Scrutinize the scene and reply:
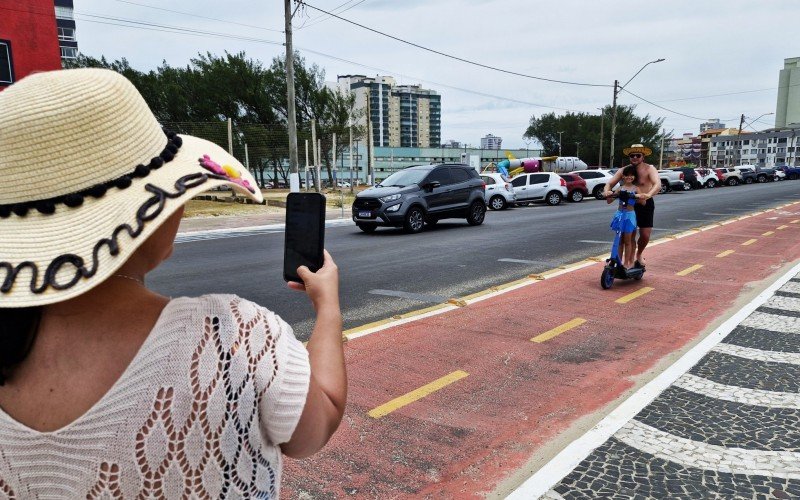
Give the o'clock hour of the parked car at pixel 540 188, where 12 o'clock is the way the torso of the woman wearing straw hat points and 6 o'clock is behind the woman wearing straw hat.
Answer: The parked car is roughly at 12 o'clock from the woman wearing straw hat.

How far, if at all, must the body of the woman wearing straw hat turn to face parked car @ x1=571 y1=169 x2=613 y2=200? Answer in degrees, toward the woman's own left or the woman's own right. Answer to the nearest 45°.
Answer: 0° — they already face it

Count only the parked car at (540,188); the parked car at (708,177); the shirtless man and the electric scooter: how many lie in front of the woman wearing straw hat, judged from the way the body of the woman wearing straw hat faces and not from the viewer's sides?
4

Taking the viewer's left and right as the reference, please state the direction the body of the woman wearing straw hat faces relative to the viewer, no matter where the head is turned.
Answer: facing away from the viewer and to the right of the viewer

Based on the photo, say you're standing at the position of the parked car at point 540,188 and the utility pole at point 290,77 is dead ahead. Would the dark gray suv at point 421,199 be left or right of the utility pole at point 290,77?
left

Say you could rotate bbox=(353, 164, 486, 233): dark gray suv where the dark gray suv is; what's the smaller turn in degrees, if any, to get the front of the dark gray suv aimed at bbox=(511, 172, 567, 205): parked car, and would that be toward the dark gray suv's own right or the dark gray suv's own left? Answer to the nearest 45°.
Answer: approximately 180°

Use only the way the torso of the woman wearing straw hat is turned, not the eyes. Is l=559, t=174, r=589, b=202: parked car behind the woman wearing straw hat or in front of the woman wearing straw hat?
in front

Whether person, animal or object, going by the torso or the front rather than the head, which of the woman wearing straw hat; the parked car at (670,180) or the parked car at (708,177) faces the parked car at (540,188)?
the woman wearing straw hat

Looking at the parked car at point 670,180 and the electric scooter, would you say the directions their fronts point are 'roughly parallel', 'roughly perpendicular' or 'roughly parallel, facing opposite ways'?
roughly perpendicular

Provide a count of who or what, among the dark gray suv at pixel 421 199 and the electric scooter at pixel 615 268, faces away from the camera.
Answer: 0

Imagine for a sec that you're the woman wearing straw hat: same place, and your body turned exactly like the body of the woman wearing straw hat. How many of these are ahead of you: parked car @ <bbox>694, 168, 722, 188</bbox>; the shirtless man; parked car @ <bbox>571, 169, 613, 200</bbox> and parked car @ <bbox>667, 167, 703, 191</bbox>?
4

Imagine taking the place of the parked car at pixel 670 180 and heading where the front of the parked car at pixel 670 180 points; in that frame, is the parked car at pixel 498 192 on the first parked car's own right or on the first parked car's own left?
on the first parked car's own left

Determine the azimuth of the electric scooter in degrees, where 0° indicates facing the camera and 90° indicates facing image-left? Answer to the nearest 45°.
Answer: approximately 45°
